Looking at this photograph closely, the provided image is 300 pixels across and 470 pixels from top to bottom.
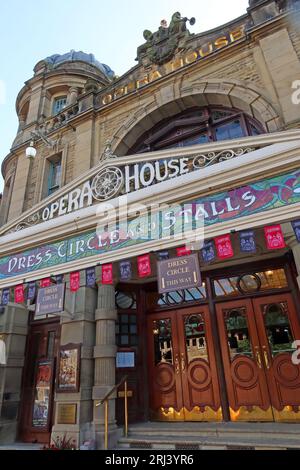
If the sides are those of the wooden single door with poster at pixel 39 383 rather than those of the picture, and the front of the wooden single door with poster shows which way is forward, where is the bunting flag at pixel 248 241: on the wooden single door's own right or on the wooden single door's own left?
on the wooden single door's own left

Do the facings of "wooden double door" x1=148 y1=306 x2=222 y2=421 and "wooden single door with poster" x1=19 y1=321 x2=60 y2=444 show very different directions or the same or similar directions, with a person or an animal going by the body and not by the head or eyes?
same or similar directions

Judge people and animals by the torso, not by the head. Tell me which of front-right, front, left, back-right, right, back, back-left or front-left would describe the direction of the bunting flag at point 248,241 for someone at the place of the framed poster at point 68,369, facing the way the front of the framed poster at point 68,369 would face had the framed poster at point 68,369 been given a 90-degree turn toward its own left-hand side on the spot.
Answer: front

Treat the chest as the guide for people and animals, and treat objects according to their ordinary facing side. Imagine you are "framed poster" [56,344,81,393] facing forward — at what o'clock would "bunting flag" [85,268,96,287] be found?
The bunting flag is roughly at 10 o'clock from the framed poster.

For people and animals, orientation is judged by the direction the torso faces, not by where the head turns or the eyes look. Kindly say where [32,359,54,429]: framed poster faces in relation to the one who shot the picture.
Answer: facing the viewer and to the left of the viewer

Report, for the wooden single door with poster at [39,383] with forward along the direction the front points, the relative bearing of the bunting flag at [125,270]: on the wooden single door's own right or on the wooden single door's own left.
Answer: on the wooden single door's own left

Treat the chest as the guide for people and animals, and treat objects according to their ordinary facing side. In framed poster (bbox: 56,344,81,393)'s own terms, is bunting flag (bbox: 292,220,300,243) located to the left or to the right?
on its left

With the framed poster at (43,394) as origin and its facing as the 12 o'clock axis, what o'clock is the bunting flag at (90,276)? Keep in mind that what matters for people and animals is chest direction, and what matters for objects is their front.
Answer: The bunting flag is roughly at 10 o'clock from the framed poster.

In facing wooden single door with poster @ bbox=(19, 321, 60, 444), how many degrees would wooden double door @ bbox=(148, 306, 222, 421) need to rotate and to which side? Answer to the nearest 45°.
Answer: approximately 45° to its right

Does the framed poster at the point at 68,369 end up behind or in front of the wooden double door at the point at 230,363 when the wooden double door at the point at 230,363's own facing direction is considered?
in front

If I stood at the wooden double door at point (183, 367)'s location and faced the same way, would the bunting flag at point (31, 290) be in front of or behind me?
in front

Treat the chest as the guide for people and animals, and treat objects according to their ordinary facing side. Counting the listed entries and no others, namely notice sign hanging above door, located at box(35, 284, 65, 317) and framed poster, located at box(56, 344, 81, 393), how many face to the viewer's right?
0

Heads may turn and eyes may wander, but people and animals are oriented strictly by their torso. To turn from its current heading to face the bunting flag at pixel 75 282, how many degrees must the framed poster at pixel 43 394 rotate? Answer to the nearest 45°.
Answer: approximately 45° to its left

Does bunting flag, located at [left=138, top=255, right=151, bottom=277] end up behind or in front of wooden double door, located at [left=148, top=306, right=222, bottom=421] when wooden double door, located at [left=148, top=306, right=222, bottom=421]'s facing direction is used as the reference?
in front

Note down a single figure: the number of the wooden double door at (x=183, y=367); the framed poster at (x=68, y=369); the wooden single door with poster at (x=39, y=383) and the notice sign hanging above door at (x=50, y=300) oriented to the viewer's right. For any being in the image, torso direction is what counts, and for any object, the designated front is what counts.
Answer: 0

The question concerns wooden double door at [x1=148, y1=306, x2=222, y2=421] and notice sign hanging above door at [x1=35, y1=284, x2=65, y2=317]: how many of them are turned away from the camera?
0

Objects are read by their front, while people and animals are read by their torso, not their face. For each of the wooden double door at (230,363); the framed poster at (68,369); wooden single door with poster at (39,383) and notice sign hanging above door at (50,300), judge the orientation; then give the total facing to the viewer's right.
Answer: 0
